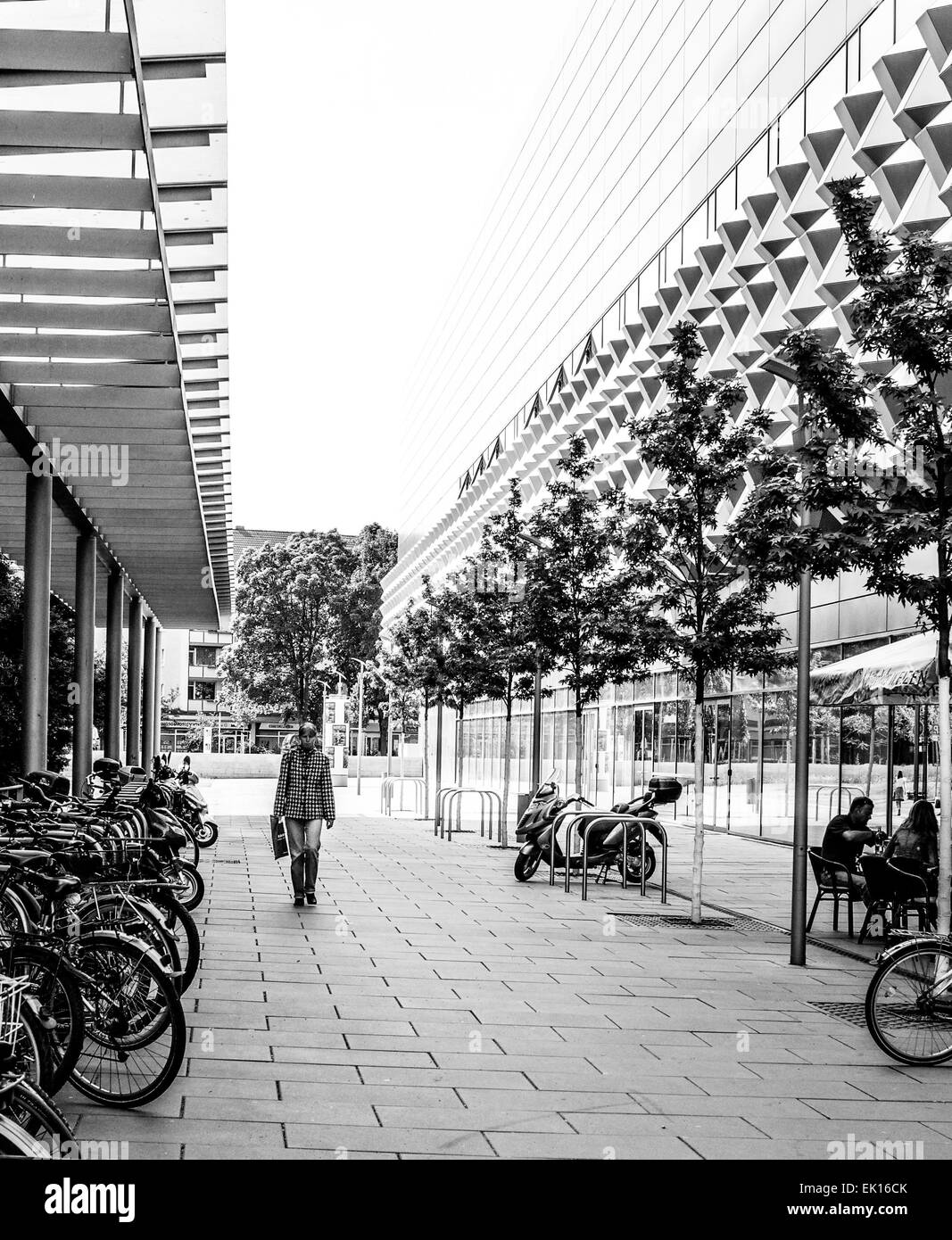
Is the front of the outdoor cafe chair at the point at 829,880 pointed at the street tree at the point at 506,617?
no

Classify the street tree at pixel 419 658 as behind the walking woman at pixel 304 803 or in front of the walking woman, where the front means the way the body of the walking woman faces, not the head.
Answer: behind

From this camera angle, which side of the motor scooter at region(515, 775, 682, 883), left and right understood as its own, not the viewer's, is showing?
left

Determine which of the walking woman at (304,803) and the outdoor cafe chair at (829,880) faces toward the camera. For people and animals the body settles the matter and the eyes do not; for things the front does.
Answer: the walking woman

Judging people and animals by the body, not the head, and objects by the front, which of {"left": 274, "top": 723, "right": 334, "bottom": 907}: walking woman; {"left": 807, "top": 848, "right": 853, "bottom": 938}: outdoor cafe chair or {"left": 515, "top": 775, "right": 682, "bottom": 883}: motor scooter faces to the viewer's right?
the outdoor cafe chair

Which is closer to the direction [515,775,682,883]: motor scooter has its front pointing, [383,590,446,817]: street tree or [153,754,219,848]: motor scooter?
the motor scooter

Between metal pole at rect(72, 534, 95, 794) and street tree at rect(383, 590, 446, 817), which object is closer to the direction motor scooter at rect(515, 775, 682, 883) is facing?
the metal pole

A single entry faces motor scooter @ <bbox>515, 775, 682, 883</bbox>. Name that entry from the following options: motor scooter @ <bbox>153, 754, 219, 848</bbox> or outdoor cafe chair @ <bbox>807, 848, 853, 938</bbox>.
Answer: motor scooter @ <bbox>153, 754, 219, 848</bbox>

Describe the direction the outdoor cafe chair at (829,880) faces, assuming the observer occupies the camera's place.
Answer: facing to the right of the viewer

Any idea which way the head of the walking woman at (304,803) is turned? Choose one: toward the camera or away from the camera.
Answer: toward the camera

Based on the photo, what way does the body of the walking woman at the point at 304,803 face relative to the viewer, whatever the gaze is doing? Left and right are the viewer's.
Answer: facing the viewer

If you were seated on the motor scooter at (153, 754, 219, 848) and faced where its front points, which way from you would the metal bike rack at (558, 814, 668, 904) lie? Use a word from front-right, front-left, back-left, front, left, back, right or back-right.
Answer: front

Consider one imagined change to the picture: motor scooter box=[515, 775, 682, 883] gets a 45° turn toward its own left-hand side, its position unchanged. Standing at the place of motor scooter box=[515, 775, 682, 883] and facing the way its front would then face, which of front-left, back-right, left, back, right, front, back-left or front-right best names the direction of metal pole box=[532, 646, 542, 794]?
back-right

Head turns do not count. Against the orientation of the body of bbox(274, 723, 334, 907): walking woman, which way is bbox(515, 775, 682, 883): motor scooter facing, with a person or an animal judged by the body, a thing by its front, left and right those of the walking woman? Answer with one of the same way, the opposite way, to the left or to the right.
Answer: to the right

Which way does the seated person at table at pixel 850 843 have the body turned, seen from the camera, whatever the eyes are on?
to the viewer's right

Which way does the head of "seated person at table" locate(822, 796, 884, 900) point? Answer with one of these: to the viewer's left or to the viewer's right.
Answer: to the viewer's right
